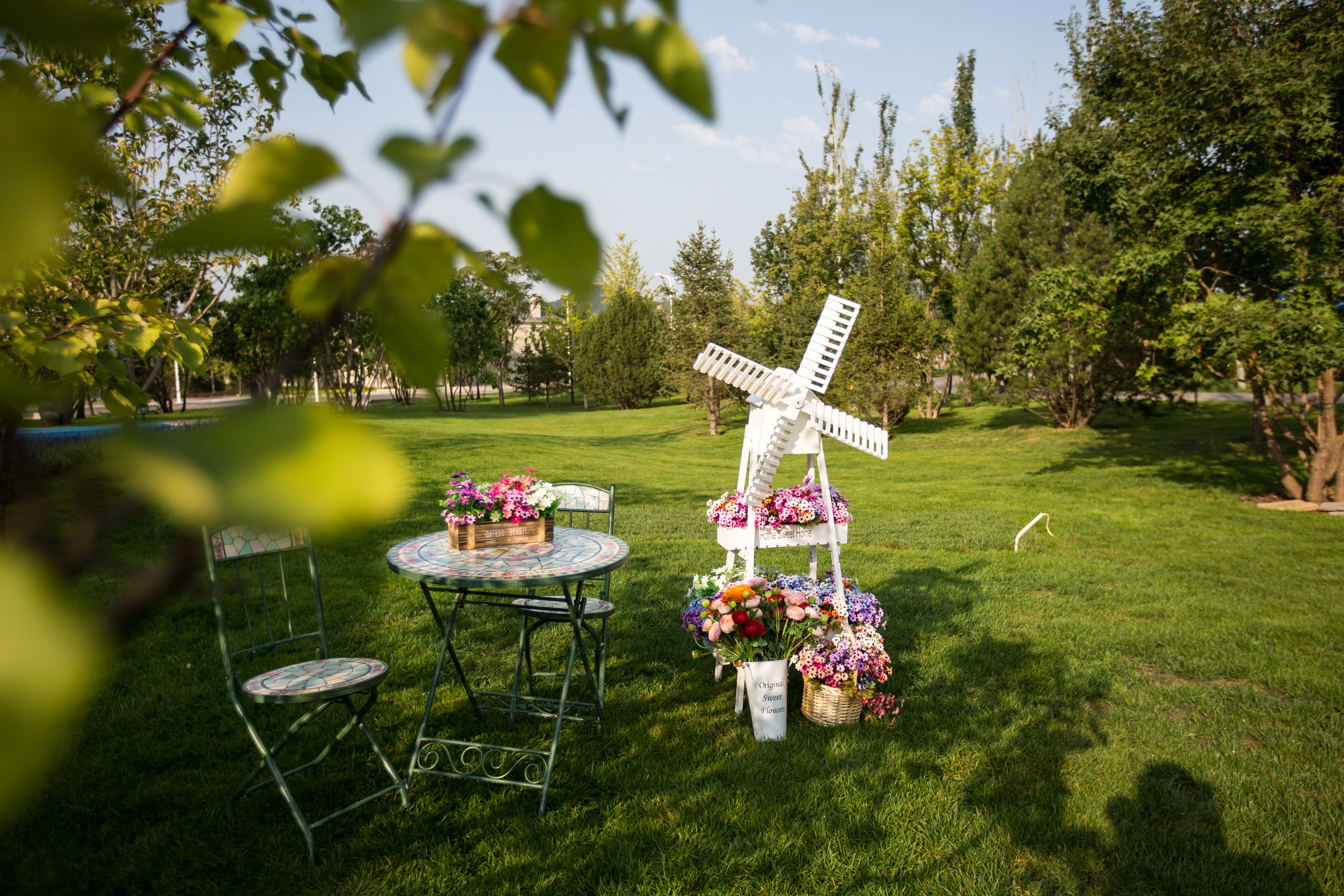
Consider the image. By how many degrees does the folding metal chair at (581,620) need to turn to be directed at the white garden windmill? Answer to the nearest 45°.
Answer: approximately 135° to its left

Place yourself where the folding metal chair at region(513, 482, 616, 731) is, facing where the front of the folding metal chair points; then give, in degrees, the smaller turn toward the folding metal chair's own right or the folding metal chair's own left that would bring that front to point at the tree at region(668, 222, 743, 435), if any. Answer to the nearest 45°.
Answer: approximately 135° to the folding metal chair's own right

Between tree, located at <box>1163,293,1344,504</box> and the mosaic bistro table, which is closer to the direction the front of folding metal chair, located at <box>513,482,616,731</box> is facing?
the mosaic bistro table

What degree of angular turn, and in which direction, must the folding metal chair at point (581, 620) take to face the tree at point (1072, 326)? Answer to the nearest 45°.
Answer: approximately 180°

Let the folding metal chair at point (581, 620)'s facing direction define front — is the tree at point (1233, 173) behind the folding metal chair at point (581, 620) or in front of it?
behind

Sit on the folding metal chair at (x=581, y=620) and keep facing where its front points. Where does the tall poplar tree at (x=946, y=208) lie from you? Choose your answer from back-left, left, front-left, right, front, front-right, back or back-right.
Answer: back

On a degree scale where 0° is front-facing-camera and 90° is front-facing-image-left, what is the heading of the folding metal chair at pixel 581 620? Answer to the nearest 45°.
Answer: approximately 45°

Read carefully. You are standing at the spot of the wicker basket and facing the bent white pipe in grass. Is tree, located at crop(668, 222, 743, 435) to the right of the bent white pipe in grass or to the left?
left

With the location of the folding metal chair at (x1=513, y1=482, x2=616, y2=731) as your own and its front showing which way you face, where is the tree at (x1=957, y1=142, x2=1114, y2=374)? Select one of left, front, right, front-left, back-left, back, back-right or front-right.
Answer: back

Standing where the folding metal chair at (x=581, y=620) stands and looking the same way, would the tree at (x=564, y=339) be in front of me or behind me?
behind
